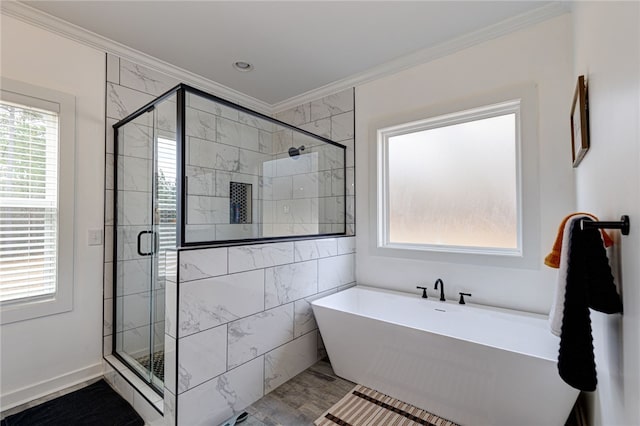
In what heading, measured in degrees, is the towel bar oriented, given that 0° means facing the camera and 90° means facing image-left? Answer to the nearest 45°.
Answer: approximately 90°

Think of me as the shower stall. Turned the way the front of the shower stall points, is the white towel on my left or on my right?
on my left

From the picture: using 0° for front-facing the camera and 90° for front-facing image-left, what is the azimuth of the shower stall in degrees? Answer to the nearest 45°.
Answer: approximately 45°

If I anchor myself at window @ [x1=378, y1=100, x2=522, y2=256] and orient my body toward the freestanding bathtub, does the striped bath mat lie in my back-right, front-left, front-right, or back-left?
front-right

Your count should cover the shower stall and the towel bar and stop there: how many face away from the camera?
0

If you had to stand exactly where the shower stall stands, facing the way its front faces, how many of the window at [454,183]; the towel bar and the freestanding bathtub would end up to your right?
0

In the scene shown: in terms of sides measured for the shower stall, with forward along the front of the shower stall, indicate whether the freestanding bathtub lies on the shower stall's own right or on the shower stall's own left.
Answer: on the shower stall's own left
